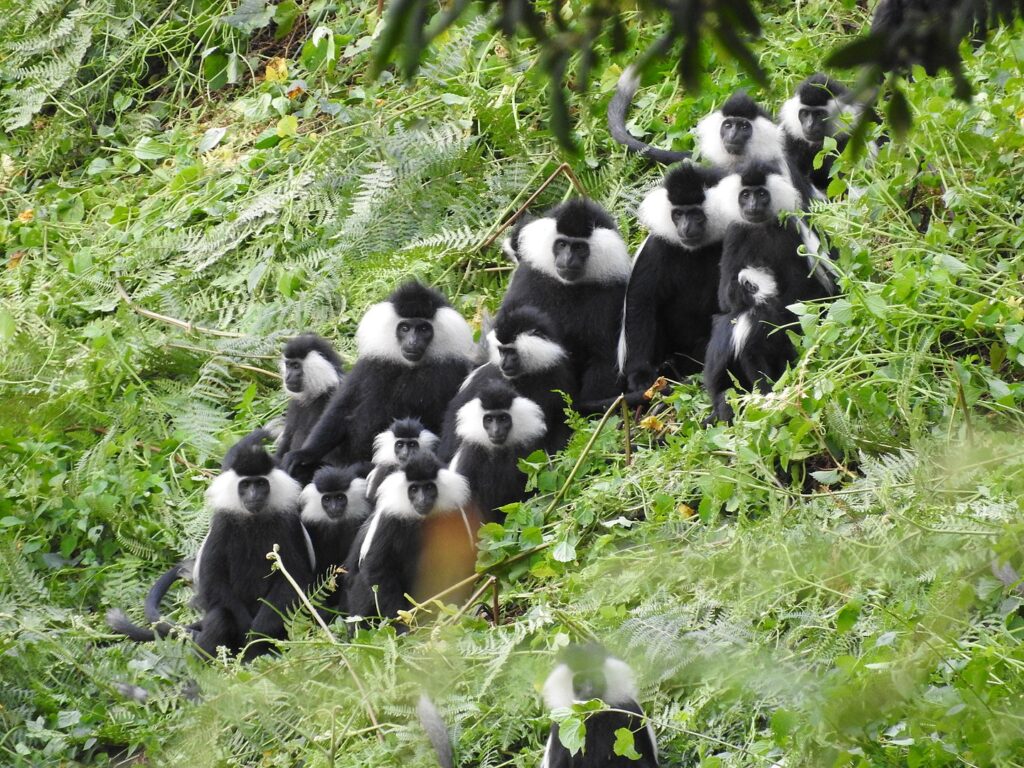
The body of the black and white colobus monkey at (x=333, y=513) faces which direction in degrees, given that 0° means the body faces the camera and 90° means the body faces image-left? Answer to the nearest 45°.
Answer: approximately 0°

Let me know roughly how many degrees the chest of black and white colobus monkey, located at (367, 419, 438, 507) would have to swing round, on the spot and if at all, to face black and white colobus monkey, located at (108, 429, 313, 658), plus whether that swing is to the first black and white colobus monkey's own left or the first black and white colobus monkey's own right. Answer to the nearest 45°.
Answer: approximately 90° to the first black and white colobus monkey's own right

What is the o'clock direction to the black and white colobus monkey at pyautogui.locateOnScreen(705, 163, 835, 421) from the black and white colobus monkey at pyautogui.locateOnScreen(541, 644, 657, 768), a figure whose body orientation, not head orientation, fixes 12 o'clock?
the black and white colobus monkey at pyautogui.locateOnScreen(705, 163, 835, 421) is roughly at 7 o'clock from the black and white colobus monkey at pyautogui.locateOnScreen(541, 644, 657, 768).

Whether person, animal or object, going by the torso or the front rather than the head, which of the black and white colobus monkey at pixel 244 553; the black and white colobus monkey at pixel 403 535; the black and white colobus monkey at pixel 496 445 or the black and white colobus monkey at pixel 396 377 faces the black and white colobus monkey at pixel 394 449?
the black and white colobus monkey at pixel 396 377

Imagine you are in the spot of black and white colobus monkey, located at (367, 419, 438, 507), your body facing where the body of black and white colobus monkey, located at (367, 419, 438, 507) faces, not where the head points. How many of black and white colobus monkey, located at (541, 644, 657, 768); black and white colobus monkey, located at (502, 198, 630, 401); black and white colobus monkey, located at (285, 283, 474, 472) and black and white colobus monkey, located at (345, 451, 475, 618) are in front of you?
2

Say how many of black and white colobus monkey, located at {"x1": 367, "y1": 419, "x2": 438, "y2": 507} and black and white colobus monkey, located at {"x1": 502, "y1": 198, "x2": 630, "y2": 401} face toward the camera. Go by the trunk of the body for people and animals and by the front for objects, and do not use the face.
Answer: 2

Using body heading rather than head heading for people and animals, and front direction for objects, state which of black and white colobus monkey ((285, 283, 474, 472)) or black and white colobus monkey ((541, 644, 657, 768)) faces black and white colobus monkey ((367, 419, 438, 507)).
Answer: black and white colobus monkey ((285, 283, 474, 472))

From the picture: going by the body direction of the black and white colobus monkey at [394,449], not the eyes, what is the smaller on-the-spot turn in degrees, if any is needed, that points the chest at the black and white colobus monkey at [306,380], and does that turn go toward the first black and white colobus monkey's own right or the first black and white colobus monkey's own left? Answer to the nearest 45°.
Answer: approximately 180°

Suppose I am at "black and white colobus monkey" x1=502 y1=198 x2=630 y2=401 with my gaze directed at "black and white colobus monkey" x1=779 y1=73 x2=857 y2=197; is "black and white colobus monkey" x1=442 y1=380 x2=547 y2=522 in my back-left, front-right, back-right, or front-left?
back-right
